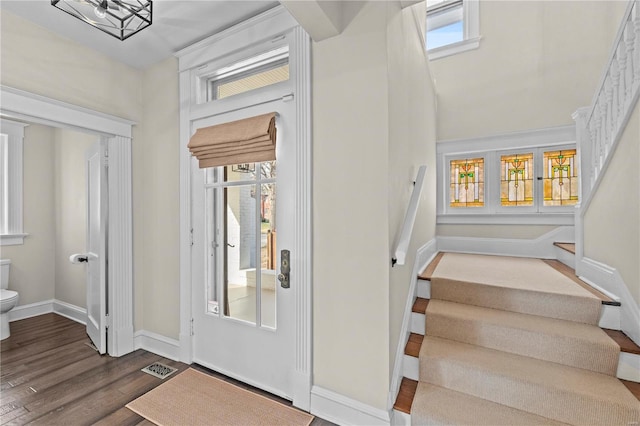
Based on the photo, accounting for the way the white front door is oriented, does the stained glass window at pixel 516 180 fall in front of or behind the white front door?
behind

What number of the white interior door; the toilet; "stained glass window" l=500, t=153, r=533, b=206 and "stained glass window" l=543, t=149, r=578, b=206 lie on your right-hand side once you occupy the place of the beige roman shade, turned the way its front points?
2

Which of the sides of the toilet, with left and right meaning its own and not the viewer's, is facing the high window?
front

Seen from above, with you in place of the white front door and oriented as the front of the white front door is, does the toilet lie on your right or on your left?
on your right

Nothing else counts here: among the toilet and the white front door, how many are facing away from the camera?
0

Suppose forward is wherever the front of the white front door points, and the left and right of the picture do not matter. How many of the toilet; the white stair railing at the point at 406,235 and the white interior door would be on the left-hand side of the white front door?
1

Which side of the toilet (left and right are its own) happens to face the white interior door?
front

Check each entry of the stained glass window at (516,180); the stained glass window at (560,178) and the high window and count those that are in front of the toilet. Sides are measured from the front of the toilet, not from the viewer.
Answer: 3

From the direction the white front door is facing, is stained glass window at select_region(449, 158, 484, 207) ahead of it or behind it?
behind

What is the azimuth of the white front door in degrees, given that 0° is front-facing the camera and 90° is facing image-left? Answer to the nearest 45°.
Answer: approximately 45°

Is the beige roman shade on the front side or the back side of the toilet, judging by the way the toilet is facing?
on the front side

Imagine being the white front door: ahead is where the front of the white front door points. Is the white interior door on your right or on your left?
on your right

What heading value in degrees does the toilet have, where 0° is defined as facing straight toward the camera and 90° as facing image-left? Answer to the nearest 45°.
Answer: approximately 315°

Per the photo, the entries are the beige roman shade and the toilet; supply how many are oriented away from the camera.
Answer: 0
